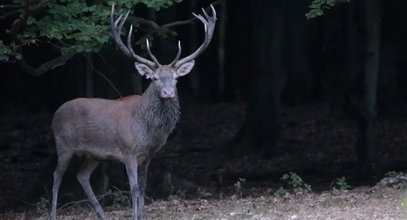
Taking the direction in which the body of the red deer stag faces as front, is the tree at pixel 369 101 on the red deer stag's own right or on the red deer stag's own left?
on the red deer stag's own left

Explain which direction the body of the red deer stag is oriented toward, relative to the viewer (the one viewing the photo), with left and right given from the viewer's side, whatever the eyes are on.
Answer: facing the viewer and to the right of the viewer

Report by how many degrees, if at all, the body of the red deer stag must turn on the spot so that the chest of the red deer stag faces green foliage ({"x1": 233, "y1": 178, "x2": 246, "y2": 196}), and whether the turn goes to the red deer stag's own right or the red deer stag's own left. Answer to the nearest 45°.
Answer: approximately 90° to the red deer stag's own left

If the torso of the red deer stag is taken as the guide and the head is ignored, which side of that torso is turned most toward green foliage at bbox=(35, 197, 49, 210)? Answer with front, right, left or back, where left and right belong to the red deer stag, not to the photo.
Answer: back

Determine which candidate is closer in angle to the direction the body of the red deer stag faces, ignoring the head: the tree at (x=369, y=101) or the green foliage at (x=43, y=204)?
the tree
